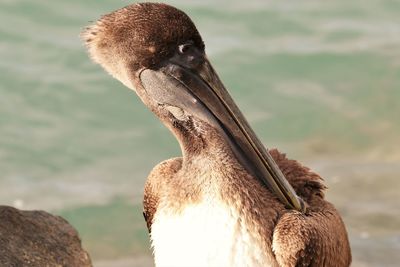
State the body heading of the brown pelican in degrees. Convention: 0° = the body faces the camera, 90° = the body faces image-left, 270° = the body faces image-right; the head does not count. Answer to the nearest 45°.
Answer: approximately 45°

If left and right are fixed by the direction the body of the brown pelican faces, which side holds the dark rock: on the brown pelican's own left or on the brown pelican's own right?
on the brown pelican's own right
